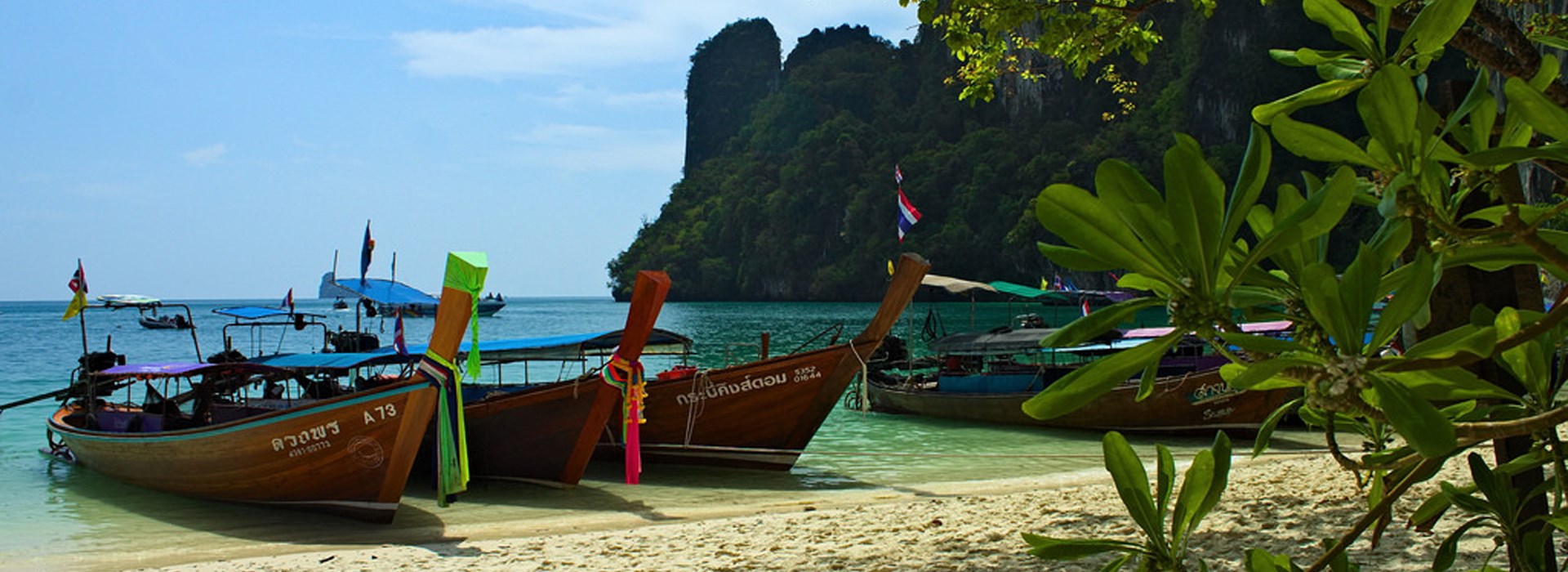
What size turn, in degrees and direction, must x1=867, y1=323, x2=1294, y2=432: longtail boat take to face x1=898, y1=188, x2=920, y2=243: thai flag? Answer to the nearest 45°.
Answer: approximately 135° to its left

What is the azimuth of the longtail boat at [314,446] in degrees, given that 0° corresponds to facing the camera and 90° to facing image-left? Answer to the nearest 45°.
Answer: approximately 315°

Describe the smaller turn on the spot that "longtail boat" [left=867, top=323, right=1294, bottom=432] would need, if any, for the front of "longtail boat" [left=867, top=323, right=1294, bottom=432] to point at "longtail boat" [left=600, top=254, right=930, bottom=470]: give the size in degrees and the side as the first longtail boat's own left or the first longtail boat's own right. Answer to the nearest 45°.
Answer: approximately 135° to the first longtail boat's own right

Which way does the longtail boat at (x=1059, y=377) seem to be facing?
to the viewer's right

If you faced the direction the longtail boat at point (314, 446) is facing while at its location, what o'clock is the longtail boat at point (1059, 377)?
the longtail boat at point (1059, 377) is roughly at 10 o'clock from the longtail boat at point (314, 446).

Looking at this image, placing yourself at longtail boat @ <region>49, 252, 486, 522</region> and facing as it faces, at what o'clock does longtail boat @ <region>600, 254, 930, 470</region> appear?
longtail boat @ <region>600, 254, 930, 470</region> is roughly at 10 o'clock from longtail boat @ <region>49, 252, 486, 522</region>.

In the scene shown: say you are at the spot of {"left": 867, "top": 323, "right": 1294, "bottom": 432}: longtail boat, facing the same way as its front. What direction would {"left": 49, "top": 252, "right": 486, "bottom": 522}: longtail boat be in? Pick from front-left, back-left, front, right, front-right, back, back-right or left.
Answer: back-right
